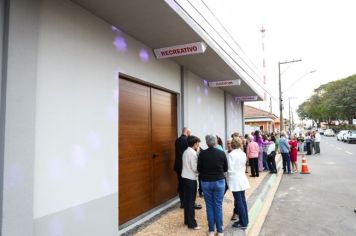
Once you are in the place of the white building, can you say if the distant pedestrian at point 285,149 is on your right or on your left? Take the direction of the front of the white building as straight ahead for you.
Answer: on your left

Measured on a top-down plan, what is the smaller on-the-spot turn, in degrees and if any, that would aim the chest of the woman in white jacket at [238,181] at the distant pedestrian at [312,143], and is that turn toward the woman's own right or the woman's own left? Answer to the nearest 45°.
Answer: approximately 45° to the woman's own right

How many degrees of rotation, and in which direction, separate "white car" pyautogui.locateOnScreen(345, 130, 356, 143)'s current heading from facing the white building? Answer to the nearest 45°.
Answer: approximately 45° to its left

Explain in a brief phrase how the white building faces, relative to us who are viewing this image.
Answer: facing the viewer and to the right of the viewer

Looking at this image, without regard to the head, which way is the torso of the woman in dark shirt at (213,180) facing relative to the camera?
away from the camera

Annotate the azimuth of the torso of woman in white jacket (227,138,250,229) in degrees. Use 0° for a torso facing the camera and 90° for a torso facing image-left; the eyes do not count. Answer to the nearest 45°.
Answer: approximately 135°

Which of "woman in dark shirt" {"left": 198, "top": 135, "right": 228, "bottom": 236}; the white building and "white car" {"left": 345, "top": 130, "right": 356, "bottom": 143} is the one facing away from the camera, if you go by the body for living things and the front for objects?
the woman in dark shirt

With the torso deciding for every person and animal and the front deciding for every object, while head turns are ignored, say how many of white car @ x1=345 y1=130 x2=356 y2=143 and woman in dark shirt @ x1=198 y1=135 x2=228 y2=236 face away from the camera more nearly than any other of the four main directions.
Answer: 1

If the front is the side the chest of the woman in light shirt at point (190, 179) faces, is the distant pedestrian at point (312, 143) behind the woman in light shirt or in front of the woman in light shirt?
in front

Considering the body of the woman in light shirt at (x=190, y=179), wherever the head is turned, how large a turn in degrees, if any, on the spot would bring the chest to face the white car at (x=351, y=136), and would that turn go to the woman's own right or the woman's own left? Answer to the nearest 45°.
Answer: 0° — they already face it

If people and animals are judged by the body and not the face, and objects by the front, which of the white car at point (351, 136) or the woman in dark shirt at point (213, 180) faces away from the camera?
the woman in dark shirt

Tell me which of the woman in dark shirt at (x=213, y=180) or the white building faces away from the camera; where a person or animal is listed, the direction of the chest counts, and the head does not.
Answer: the woman in dark shirt

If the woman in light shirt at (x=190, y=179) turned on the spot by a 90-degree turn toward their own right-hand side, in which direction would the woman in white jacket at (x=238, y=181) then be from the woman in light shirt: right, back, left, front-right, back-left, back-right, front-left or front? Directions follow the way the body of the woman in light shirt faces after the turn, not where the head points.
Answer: front-left

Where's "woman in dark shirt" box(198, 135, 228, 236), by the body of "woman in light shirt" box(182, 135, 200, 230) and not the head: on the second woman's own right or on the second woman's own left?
on the second woman's own right

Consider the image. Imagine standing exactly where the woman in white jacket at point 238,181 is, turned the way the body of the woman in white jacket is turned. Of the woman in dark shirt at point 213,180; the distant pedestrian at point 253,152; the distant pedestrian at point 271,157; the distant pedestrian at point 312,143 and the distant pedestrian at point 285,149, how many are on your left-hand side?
1

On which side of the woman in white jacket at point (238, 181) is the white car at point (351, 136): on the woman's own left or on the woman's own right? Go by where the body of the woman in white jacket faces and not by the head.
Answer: on the woman's own right
